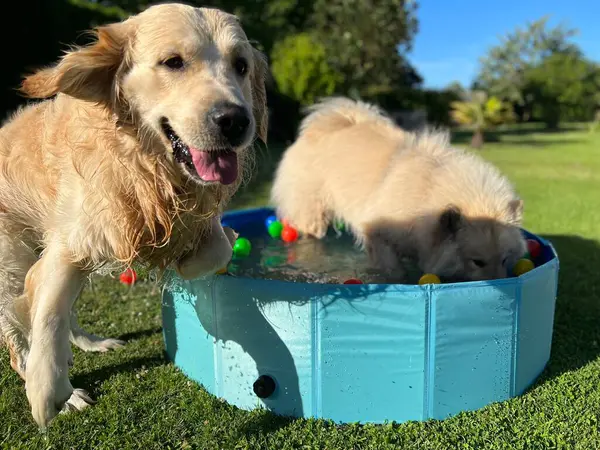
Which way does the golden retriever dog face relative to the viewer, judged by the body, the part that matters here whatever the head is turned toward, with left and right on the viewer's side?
facing the viewer and to the right of the viewer

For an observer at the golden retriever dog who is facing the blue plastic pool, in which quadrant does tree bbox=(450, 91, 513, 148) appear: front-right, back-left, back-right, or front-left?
front-left

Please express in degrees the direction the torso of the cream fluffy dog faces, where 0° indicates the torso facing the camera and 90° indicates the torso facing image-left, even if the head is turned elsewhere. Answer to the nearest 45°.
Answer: approximately 315°

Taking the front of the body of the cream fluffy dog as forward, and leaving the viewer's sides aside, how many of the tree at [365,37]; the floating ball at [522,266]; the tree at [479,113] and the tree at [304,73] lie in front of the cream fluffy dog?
1

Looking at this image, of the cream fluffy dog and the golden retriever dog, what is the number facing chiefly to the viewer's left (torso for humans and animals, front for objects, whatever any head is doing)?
0

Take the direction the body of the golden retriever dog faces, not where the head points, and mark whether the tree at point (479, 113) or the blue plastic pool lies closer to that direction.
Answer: the blue plastic pool

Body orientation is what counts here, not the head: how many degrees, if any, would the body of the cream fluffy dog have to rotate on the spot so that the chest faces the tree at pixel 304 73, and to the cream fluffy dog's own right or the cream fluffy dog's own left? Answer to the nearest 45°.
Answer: approximately 135° to the cream fluffy dog's own left

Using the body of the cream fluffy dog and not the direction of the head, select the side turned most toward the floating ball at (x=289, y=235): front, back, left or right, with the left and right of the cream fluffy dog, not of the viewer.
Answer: back
